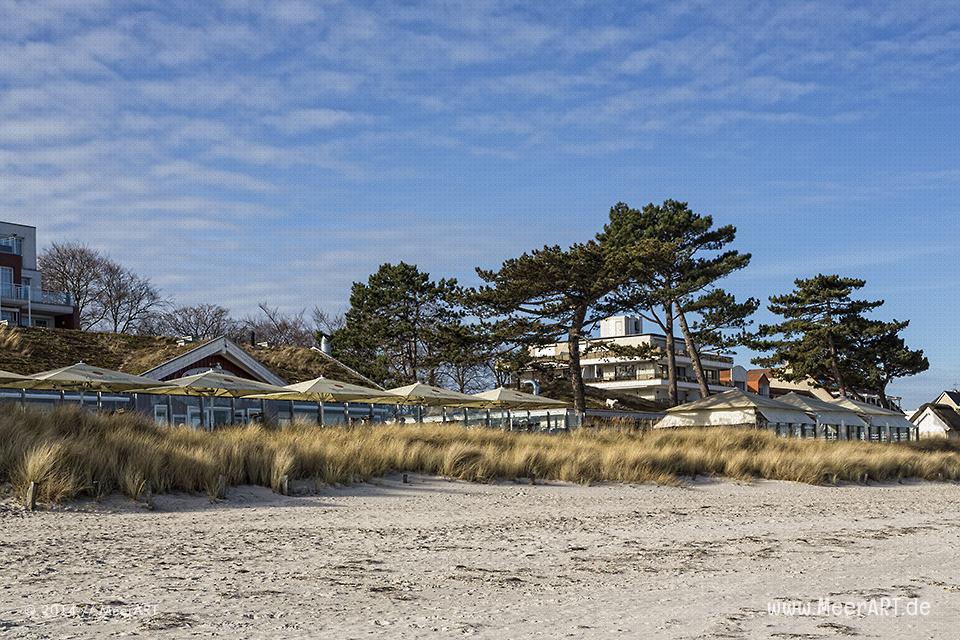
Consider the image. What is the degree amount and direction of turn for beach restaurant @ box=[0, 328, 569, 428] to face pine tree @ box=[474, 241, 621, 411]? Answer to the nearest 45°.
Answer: approximately 90° to its left

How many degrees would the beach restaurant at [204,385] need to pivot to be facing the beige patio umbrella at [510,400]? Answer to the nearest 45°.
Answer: approximately 45° to its left

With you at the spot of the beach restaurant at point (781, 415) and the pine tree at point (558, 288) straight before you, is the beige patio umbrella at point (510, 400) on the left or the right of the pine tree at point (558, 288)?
left

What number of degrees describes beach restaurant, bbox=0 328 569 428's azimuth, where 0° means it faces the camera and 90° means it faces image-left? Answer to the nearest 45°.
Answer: approximately 315°

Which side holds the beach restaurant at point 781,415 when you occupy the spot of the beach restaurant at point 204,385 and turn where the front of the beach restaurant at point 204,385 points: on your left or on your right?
on your left

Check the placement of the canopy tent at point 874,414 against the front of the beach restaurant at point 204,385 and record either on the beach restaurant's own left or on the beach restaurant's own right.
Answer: on the beach restaurant's own left
